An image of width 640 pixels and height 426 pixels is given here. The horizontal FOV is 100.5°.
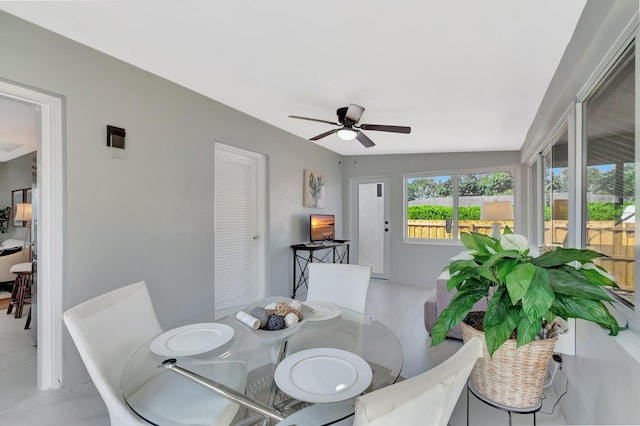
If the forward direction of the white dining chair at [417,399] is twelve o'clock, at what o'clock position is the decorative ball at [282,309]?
The decorative ball is roughly at 12 o'clock from the white dining chair.

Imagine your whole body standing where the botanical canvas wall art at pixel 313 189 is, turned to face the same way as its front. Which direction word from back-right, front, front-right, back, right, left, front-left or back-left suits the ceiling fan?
front-right

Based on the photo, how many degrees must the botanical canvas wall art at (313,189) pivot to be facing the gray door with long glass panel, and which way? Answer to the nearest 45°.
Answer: approximately 90° to its left

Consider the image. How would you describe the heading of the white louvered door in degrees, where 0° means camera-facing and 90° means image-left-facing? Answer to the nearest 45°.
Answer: approximately 315°

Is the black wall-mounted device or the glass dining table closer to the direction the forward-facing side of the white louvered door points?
the glass dining table

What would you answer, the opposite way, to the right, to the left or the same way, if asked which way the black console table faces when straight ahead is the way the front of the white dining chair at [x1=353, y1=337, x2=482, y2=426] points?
the opposite way

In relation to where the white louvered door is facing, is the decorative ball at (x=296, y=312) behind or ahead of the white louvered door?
ahead

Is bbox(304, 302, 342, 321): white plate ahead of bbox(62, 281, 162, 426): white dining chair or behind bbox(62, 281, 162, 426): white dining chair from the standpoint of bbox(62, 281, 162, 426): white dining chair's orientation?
ahead
